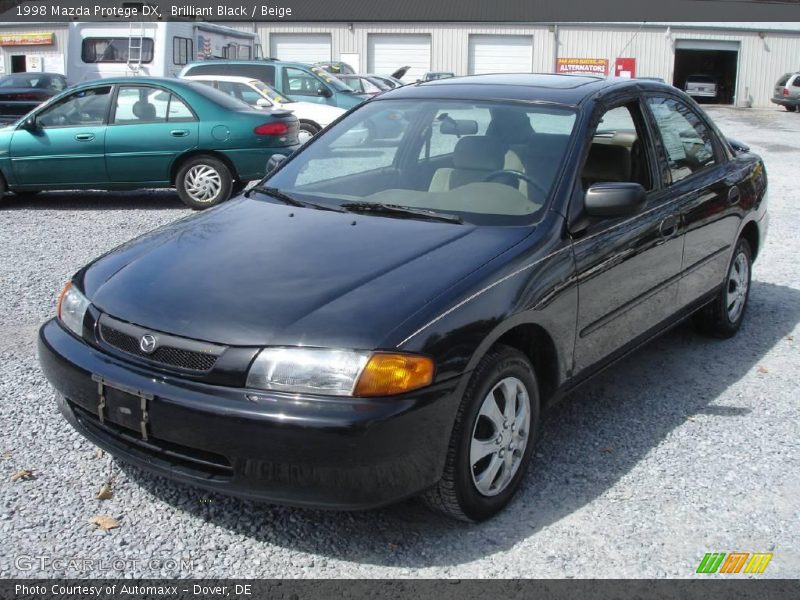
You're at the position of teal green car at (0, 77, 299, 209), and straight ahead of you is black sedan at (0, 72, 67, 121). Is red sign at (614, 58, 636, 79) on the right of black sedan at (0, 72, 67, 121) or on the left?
right

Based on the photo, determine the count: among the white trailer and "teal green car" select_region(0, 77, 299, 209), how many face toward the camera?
0

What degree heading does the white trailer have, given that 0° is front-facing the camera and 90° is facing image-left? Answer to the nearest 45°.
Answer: approximately 225°

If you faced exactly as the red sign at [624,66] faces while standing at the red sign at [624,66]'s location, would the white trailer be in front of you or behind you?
in front

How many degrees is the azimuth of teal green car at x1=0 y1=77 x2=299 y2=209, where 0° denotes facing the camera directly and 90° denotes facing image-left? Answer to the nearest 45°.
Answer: approximately 90°

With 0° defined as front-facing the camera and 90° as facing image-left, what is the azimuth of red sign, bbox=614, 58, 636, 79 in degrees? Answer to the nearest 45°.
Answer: approximately 0°

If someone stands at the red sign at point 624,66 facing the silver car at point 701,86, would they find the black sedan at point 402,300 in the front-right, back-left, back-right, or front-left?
back-right

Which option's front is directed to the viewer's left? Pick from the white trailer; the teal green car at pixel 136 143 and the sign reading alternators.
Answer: the teal green car

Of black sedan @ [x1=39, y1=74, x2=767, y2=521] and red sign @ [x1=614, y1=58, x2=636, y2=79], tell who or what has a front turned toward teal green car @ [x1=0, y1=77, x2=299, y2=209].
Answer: the red sign

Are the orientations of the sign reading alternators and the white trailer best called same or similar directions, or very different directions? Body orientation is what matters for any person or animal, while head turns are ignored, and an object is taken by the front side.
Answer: very different directions

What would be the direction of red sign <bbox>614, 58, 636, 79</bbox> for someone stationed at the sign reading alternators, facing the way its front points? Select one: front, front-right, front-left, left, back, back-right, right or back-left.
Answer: left

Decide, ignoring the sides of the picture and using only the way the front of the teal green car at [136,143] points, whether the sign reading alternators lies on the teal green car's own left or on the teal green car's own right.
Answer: on the teal green car's own right
